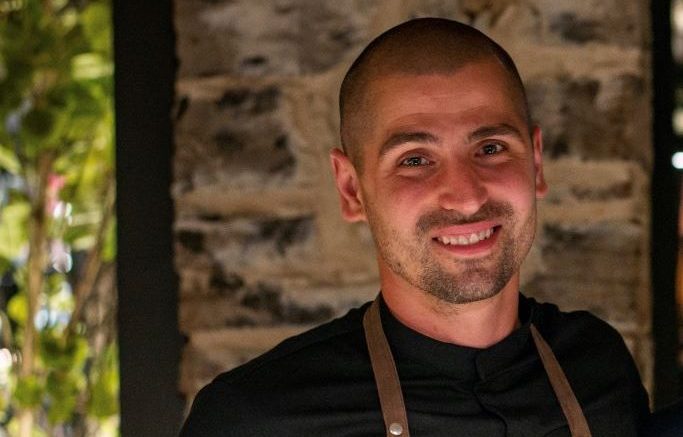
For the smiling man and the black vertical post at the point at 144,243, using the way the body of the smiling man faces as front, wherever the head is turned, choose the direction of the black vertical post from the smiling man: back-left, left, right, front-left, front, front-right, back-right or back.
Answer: back

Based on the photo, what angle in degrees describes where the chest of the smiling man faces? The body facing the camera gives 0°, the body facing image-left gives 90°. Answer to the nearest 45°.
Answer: approximately 315°

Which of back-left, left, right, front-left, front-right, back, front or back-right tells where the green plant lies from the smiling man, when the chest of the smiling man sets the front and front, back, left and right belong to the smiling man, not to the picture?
back

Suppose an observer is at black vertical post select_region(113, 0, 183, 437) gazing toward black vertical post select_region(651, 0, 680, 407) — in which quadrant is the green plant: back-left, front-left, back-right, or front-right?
back-left
